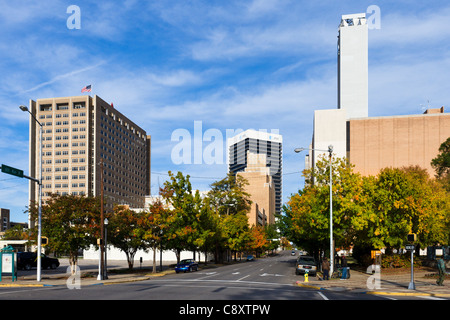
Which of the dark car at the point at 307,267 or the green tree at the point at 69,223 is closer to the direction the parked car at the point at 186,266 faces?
the green tree

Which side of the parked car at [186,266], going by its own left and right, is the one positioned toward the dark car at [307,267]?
left

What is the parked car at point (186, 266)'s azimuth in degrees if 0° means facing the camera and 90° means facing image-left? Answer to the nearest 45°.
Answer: approximately 45°
